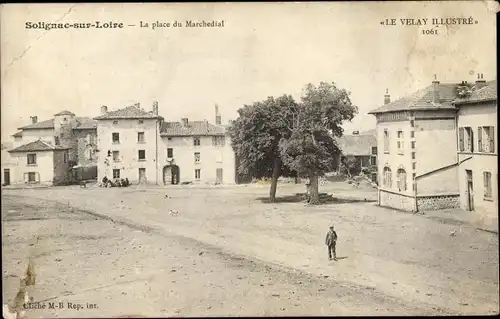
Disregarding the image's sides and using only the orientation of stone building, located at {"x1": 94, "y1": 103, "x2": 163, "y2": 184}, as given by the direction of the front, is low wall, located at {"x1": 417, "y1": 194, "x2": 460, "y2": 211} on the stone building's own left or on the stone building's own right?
on the stone building's own left

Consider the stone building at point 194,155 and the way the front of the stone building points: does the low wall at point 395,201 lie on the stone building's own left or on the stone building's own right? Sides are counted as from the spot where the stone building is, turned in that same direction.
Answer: on the stone building's own left

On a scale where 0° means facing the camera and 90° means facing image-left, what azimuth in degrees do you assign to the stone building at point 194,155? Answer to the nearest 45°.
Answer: approximately 0°

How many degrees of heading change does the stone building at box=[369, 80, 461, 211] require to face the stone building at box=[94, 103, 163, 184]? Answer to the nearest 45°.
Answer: approximately 45° to its right

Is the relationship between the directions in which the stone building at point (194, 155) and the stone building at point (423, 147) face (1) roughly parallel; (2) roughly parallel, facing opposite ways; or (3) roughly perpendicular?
roughly perpendicular

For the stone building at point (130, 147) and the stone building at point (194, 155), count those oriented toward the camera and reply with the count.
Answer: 2

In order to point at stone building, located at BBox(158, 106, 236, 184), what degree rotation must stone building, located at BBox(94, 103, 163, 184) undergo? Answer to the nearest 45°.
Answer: approximately 90° to its left

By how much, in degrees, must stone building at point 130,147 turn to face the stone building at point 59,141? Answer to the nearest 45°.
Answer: approximately 90° to its right

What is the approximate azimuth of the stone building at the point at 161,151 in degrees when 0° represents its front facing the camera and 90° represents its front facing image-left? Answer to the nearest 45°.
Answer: approximately 0°

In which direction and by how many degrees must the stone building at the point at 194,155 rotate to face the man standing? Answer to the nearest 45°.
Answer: approximately 45° to its left
